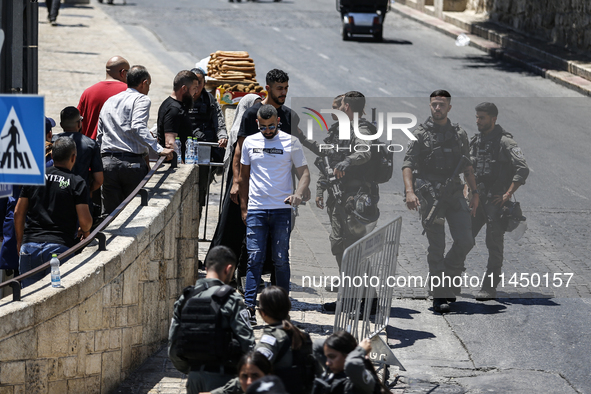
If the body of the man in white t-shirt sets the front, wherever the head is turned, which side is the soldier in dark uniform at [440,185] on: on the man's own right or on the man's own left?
on the man's own left

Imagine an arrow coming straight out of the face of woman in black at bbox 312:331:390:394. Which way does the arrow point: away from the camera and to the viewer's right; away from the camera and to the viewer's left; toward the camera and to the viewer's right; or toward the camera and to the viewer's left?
toward the camera and to the viewer's left

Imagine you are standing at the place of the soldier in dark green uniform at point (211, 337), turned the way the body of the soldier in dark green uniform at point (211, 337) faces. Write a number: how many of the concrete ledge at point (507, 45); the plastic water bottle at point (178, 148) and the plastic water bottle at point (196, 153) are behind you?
0

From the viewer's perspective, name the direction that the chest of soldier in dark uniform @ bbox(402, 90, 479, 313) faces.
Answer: toward the camera

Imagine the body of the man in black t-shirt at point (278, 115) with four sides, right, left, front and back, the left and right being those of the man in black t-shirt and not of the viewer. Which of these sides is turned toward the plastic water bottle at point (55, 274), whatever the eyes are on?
right

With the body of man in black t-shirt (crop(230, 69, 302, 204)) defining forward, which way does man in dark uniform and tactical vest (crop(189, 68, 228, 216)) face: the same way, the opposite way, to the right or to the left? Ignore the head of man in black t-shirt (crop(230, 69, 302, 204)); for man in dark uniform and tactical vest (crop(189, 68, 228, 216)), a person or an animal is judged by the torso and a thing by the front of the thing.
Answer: to the right

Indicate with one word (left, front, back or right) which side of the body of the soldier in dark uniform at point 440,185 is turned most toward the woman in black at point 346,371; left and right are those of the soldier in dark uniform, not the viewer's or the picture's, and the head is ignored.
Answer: front

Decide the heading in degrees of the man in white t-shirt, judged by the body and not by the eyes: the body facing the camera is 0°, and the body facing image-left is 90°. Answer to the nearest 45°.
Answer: approximately 0°

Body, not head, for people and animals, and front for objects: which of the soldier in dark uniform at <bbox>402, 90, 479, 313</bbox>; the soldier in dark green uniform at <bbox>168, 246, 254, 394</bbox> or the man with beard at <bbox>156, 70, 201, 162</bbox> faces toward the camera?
the soldier in dark uniform at <bbox>402, 90, 479, 313</bbox>

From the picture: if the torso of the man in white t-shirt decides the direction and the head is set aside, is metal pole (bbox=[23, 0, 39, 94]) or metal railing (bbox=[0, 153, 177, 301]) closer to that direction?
the metal railing

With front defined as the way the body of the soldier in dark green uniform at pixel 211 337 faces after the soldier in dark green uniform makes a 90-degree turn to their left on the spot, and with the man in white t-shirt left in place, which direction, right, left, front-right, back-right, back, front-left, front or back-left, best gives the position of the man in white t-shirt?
front-right

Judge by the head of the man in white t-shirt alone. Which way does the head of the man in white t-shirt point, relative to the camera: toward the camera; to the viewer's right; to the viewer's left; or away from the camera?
toward the camera
